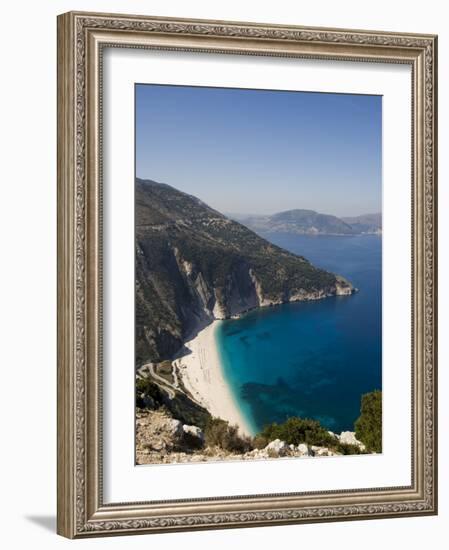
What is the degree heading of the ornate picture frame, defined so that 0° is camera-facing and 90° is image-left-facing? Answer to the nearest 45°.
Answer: approximately 315°
